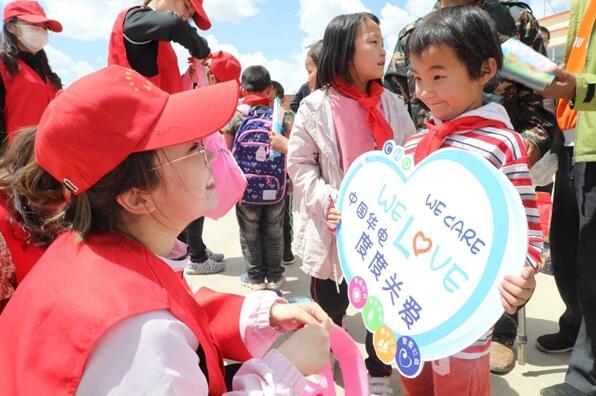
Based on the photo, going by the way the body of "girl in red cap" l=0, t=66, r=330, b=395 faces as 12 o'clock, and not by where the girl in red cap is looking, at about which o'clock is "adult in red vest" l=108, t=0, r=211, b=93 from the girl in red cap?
The adult in red vest is roughly at 9 o'clock from the girl in red cap.

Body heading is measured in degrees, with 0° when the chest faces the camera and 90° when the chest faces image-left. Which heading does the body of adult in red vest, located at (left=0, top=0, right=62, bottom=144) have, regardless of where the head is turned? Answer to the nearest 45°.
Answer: approximately 315°

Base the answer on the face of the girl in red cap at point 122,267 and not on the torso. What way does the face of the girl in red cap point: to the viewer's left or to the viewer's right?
to the viewer's right

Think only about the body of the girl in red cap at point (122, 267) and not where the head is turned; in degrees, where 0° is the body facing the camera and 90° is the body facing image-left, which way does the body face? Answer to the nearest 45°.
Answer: approximately 270°

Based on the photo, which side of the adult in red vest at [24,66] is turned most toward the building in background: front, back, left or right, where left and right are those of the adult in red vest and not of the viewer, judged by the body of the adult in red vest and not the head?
left

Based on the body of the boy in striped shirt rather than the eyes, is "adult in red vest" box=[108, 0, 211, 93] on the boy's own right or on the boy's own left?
on the boy's own right

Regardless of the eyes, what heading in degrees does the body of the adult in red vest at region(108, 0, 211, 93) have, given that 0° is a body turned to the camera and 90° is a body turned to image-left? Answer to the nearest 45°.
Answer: approximately 270°
